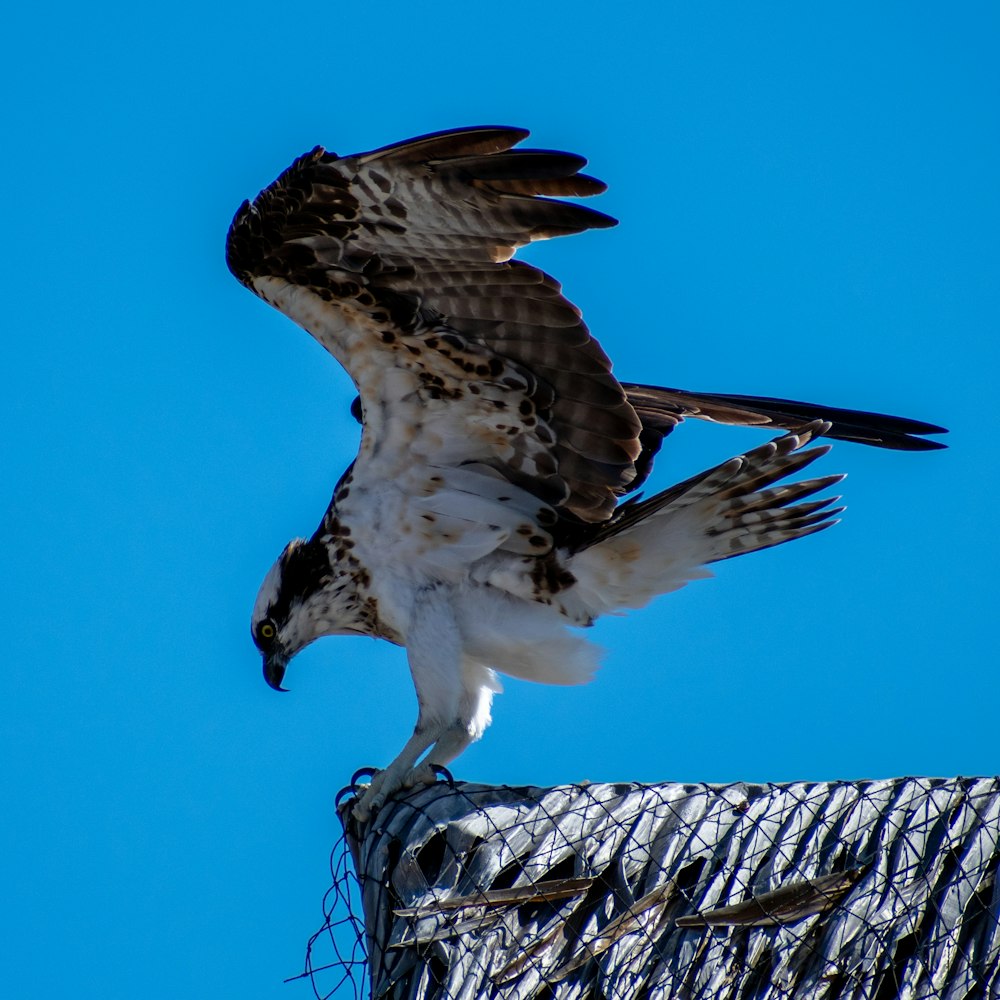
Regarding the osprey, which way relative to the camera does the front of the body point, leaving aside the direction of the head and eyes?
to the viewer's left
